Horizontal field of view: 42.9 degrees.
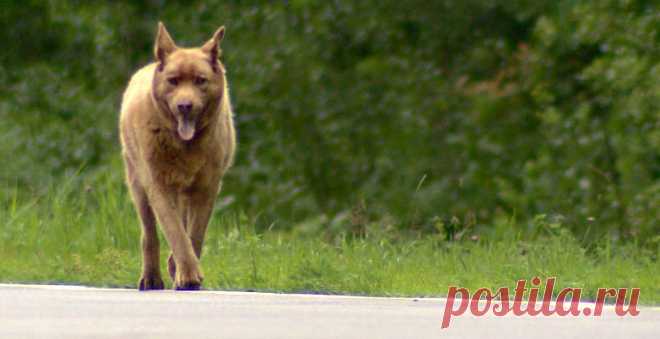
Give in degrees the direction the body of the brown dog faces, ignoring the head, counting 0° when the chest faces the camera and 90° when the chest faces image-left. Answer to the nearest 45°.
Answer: approximately 0°
